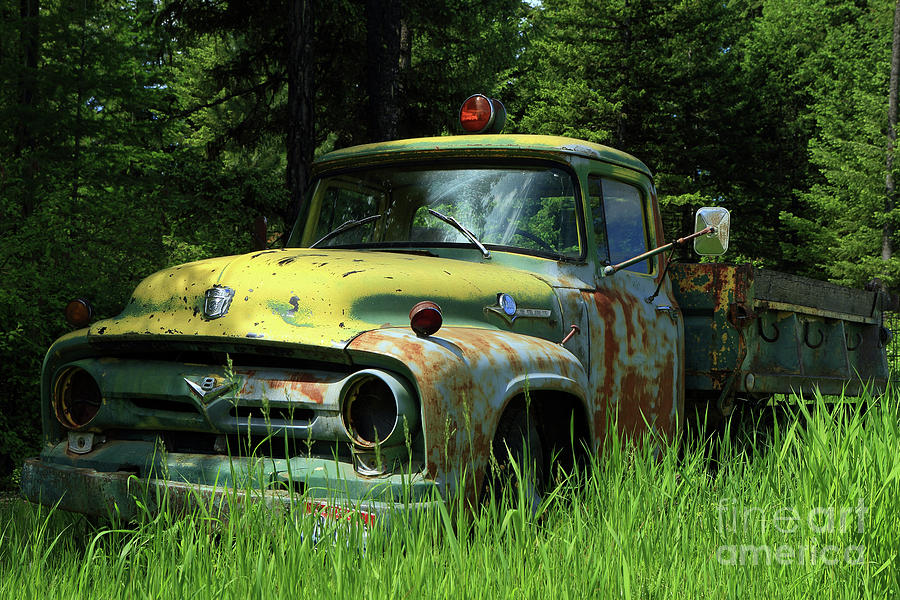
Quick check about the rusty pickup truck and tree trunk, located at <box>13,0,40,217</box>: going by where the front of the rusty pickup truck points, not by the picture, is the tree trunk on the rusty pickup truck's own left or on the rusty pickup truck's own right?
on the rusty pickup truck's own right

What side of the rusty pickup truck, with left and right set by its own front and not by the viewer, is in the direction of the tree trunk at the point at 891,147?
back

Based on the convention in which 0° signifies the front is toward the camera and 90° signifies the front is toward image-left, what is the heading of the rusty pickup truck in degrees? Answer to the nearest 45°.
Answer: approximately 45°

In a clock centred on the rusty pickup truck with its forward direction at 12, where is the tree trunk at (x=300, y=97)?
The tree trunk is roughly at 4 o'clock from the rusty pickup truck.
